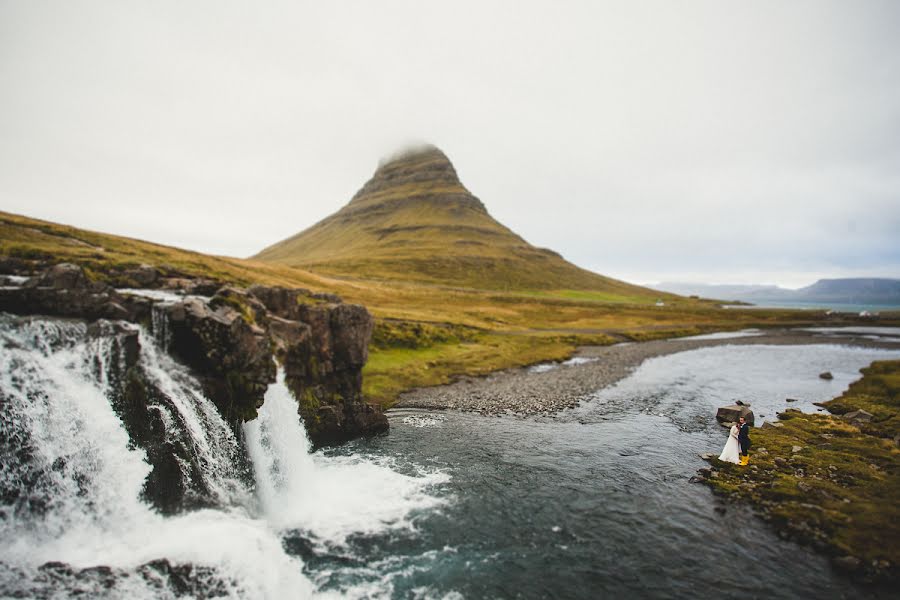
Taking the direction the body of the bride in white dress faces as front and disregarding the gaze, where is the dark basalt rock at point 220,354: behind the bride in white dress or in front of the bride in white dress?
behind

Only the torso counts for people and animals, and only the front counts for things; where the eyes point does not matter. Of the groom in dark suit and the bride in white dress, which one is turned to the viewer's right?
the bride in white dress

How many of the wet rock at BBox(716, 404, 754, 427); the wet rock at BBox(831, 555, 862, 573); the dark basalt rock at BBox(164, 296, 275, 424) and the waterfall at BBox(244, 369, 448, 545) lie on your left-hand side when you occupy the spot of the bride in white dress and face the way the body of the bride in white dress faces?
1

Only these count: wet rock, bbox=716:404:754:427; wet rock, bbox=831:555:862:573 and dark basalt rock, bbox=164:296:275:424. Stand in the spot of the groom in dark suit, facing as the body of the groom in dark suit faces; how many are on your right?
1

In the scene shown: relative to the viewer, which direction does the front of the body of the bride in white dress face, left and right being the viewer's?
facing to the right of the viewer

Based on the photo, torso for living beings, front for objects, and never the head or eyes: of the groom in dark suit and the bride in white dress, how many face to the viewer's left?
1

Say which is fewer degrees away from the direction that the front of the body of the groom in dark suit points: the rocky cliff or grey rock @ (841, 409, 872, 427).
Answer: the rocky cliff

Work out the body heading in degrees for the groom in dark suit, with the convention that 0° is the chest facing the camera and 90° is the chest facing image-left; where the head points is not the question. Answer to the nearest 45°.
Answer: approximately 90°

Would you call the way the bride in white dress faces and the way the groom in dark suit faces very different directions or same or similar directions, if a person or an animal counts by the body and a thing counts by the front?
very different directions

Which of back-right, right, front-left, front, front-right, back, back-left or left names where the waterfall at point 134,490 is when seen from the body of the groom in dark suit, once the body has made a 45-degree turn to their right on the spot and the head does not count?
left
